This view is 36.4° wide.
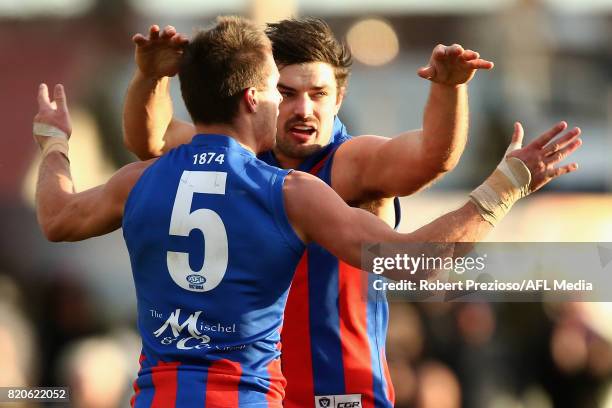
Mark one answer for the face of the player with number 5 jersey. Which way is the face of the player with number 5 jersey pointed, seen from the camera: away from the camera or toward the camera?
away from the camera

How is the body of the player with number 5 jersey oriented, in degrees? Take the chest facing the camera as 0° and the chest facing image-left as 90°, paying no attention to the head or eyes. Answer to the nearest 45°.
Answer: approximately 225°
